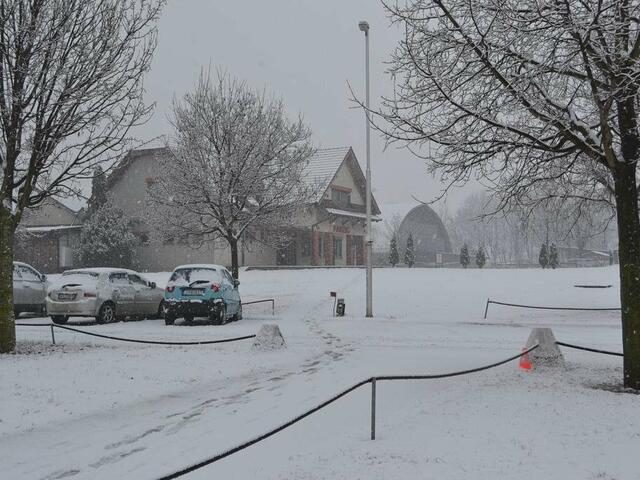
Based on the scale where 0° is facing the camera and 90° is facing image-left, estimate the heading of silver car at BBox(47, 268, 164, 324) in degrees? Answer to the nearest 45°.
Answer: approximately 225°

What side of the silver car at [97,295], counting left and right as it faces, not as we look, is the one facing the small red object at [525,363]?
right

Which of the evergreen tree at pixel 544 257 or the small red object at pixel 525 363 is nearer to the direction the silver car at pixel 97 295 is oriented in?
the evergreen tree

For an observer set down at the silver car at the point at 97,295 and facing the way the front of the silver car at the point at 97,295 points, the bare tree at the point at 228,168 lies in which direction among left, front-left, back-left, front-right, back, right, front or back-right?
front

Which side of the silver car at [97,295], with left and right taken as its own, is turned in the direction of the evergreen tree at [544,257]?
front

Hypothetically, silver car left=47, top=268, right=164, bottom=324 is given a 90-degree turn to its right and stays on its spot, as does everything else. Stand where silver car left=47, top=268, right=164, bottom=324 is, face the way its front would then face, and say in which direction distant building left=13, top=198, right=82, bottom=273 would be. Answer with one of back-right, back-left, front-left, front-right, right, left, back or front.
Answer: back-left

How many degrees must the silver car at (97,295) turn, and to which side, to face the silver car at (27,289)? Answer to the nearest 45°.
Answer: approximately 90° to its left

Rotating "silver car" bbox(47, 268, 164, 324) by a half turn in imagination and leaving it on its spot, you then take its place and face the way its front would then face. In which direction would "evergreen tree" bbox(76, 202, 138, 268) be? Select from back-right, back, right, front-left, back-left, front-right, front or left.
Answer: back-right

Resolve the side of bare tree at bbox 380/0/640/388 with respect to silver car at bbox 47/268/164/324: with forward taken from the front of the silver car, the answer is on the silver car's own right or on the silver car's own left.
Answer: on the silver car's own right

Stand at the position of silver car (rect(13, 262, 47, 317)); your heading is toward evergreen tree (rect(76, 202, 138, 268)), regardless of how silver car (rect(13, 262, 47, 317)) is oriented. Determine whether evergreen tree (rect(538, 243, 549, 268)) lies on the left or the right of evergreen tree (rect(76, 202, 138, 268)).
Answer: right
